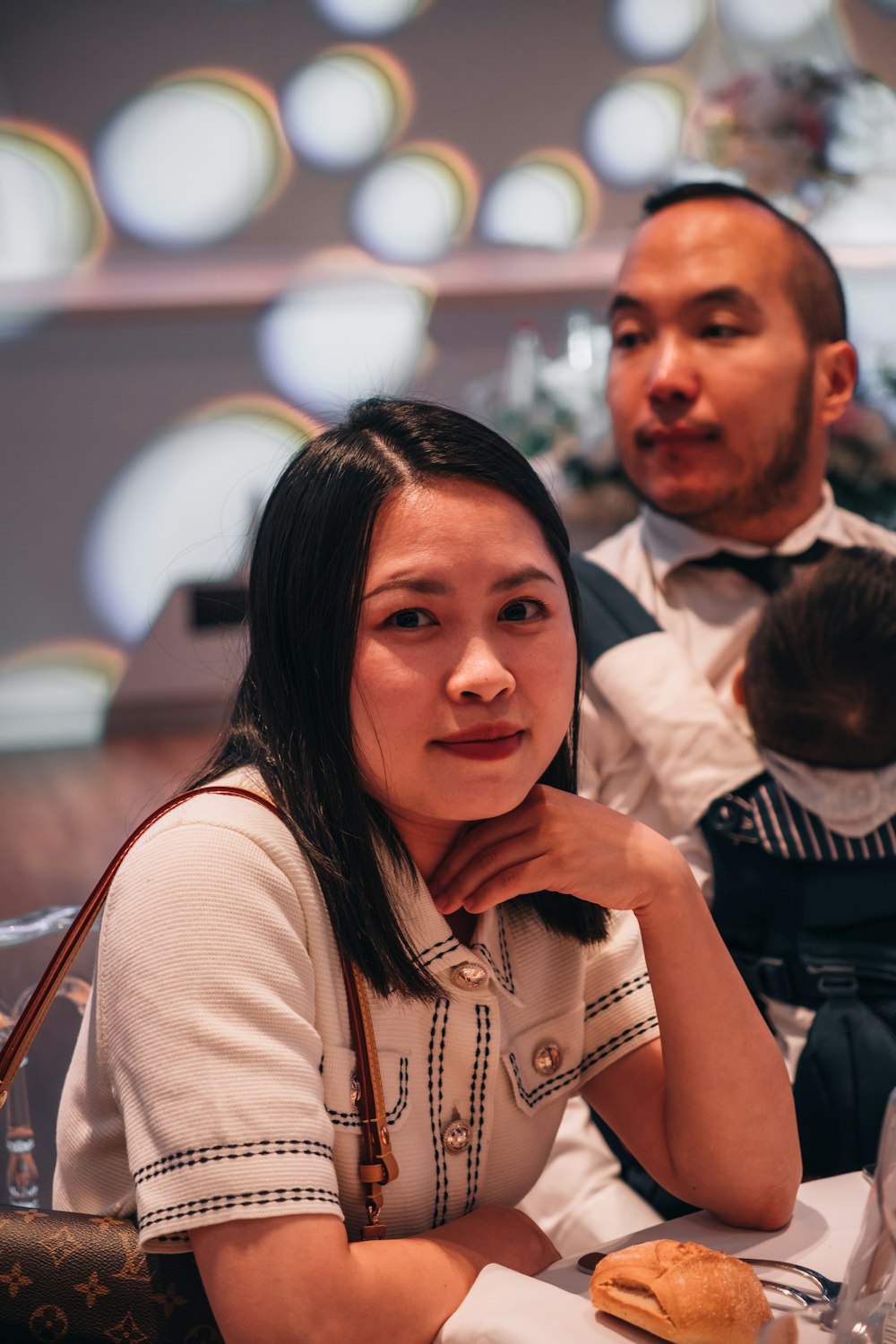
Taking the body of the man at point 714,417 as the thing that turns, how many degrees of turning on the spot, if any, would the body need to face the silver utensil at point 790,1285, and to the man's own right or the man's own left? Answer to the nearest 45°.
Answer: approximately 45° to the man's own left

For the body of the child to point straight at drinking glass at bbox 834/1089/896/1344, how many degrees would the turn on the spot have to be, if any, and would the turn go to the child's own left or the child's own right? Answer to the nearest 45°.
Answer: approximately 180°

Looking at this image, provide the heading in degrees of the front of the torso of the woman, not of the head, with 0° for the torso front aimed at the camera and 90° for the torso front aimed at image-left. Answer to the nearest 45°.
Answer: approximately 315°

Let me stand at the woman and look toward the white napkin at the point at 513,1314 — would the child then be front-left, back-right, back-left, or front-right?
back-left

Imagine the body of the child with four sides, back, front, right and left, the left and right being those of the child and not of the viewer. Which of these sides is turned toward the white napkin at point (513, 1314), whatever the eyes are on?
back

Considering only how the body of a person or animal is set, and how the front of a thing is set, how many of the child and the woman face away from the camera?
1

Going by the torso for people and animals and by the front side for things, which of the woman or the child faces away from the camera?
the child

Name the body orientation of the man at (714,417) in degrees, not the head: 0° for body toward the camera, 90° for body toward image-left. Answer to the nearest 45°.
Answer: approximately 45°

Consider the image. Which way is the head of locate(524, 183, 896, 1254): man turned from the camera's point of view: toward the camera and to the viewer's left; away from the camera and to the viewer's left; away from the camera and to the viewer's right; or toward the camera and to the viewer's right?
toward the camera and to the viewer's left

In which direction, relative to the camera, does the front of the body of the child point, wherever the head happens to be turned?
away from the camera
